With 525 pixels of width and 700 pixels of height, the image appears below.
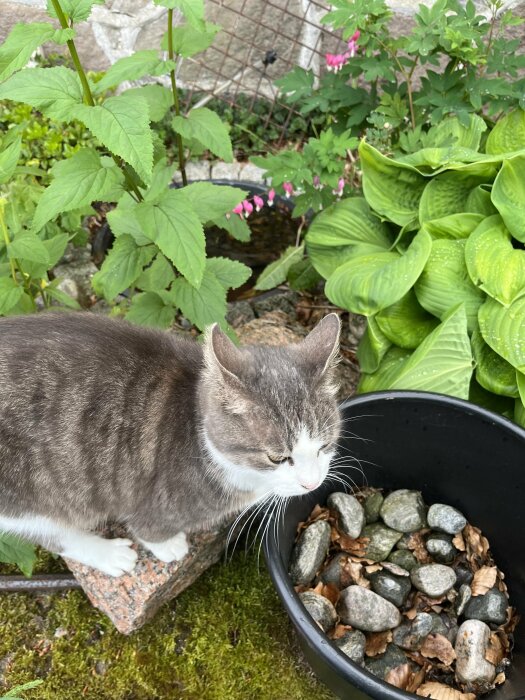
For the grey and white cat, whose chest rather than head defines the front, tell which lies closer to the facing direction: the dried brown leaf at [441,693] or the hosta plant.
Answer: the dried brown leaf

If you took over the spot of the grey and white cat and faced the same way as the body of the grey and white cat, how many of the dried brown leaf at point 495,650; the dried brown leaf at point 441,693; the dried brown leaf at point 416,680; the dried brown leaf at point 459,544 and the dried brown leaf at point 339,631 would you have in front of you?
5

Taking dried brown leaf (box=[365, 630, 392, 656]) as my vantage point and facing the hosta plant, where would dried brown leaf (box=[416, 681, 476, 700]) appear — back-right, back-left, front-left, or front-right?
back-right

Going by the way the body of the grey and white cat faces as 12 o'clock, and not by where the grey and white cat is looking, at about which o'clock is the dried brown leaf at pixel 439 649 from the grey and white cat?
The dried brown leaf is roughly at 12 o'clock from the grey and white cat.

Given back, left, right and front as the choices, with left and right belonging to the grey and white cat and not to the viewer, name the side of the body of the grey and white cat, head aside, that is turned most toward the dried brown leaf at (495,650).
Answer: front

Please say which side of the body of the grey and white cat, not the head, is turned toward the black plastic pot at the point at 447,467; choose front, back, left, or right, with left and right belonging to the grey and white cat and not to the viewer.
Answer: front

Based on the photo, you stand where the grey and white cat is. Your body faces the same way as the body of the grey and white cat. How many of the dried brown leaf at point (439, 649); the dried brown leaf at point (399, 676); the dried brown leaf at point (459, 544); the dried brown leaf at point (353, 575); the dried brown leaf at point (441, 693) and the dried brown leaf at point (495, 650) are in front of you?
6

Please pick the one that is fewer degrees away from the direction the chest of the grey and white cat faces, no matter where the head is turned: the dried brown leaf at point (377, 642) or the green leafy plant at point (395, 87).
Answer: the dried brown leaf

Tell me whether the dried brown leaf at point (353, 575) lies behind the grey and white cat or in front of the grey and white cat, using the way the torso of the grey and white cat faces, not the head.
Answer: in front

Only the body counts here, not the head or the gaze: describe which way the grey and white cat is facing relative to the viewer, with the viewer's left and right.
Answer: facing to the right of the viewer

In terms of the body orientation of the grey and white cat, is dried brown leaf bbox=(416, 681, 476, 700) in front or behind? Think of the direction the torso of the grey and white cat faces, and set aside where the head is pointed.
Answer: in front

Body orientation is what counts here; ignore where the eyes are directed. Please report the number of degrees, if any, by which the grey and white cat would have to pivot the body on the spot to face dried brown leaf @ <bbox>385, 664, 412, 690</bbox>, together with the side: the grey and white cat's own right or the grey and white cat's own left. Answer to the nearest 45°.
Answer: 0° — it already faces it
